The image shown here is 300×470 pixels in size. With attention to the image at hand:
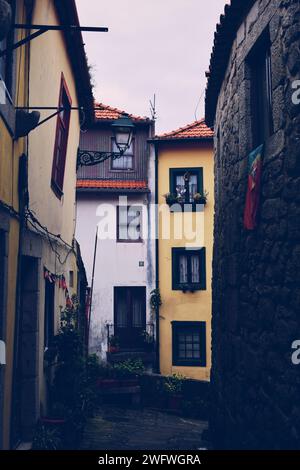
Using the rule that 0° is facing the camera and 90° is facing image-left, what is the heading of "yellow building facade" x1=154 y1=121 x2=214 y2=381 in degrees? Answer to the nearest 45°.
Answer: approximately 0°

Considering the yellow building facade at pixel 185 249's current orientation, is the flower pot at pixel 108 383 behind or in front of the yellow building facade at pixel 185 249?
in front

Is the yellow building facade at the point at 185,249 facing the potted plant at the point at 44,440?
yes

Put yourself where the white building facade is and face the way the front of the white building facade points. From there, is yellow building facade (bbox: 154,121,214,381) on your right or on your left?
on your left

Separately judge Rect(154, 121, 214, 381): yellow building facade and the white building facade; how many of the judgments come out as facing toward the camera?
2

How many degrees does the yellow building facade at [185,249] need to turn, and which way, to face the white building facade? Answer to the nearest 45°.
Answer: approximately 90° to its right

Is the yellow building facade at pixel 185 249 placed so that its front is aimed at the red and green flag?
yes
